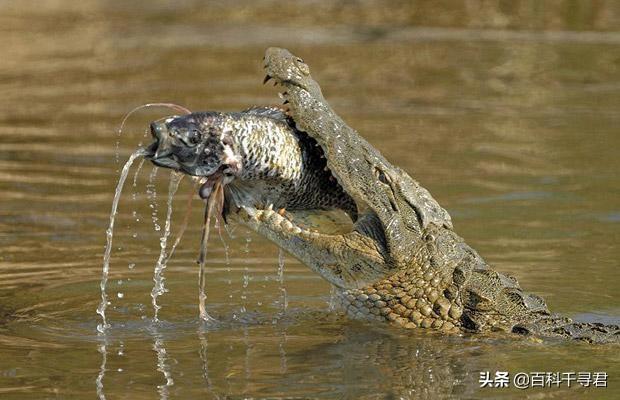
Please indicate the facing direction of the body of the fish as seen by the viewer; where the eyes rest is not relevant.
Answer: to the viewer's left

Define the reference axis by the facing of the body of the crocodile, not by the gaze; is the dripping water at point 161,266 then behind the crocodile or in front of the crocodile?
in front

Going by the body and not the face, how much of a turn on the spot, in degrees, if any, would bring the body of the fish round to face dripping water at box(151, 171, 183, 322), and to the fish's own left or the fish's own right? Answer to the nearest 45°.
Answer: approximately 45° to the fish's own right

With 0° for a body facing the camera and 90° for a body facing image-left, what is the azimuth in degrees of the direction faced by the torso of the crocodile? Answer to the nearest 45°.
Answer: approximately 90°
